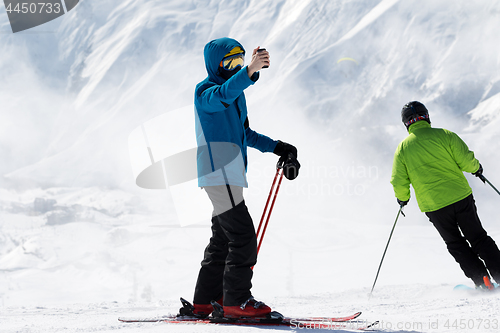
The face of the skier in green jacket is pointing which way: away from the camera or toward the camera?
away from the camera

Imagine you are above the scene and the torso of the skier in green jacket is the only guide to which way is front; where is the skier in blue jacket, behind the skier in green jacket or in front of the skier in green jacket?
behind

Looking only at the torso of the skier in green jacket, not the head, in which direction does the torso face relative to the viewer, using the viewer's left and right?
facing away from the viewer
